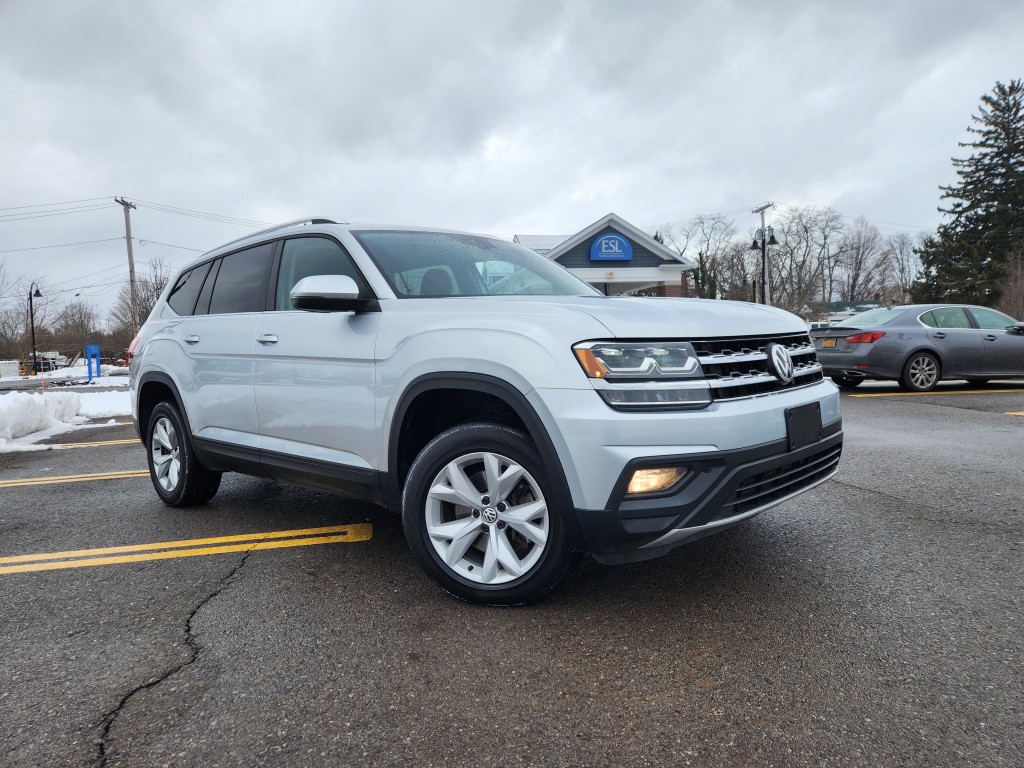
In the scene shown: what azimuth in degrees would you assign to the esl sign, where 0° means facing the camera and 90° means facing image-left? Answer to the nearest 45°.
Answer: approximately 0°

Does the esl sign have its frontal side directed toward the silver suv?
yes

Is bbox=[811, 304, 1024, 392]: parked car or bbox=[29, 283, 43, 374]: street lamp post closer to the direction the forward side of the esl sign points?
the parked car

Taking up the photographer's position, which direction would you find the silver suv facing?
facing the viewer and to the right of the viewer

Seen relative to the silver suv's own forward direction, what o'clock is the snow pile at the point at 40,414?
The snow pile is roughly at 6 o'clock from the silver suv.

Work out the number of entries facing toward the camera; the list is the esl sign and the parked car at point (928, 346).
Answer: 1

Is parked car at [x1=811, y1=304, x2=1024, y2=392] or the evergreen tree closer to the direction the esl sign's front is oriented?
the parked car

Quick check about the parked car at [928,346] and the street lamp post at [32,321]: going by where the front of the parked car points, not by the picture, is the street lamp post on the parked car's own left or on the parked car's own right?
on the parked car's own left

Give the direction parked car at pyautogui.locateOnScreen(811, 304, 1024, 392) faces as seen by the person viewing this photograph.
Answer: facing away from the viewer and to the right of the viewer

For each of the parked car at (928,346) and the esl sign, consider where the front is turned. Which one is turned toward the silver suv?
the esl sign

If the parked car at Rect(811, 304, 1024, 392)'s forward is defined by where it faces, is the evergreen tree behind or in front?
in front

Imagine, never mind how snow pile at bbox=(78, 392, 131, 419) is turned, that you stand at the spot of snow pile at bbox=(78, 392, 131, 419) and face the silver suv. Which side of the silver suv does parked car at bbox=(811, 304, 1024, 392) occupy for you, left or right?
left
